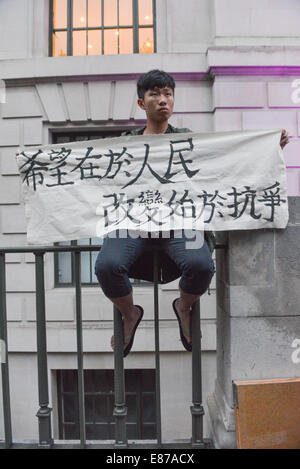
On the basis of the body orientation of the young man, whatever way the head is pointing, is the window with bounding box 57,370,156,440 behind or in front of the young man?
behind

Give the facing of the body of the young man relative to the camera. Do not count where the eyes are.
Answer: toward the camera

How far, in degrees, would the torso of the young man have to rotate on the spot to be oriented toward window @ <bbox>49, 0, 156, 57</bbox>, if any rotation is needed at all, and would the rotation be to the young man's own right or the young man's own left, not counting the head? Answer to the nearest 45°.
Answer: approximately 180°
